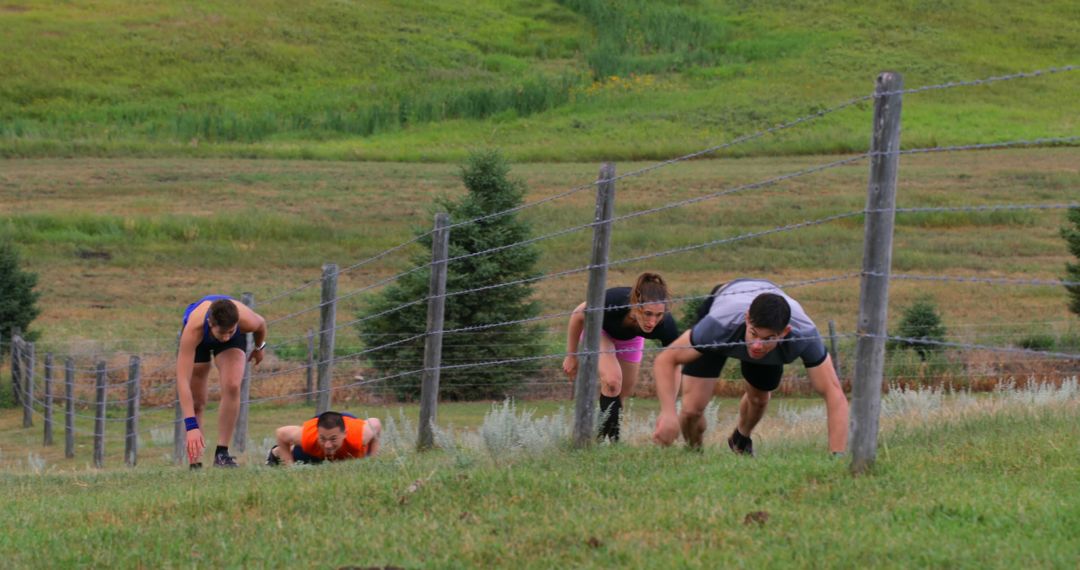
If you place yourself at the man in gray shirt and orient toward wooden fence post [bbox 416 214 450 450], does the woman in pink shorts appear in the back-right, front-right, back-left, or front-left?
front-right

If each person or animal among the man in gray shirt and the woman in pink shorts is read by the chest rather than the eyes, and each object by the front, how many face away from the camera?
0

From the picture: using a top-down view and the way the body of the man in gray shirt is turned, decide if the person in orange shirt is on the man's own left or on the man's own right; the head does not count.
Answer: on the man's own right

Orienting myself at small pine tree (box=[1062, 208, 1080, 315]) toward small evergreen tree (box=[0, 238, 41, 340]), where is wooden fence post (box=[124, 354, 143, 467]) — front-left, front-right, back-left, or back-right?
front-left

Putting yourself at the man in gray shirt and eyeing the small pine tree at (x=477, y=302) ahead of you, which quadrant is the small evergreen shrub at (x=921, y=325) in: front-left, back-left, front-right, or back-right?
front-right

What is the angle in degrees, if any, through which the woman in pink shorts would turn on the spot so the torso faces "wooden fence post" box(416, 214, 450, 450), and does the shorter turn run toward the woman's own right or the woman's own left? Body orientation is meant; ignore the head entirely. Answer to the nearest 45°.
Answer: approximately 135° to the woman's own right

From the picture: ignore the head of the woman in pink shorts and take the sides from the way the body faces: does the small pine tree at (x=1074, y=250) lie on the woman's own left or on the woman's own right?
on the woman's own left

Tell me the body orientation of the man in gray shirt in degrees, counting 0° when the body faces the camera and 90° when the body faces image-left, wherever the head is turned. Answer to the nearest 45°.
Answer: approximately 0°

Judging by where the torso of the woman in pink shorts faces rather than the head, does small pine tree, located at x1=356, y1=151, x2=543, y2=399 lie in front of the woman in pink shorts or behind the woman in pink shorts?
behind
